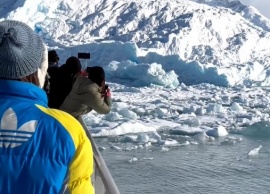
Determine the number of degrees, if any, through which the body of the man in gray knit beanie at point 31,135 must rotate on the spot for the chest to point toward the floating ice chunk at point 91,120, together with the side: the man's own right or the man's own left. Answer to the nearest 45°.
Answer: approximately 45° to the man's own left

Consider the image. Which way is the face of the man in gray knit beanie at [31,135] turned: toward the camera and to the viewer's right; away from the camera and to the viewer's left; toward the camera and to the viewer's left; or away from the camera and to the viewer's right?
away from the camera and to the viewer's right

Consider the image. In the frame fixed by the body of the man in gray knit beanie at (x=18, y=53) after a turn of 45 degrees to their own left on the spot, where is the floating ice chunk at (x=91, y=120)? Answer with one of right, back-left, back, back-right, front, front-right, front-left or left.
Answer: front

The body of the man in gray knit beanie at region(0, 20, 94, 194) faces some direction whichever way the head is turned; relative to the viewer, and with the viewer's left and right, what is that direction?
facing away from the viewer and to the right of the viewer

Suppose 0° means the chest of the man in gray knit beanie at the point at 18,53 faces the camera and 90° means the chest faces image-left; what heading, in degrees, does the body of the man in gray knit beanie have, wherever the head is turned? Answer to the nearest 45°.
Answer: approximately 225°

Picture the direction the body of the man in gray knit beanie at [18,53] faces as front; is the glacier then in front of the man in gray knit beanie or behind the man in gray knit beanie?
in front
